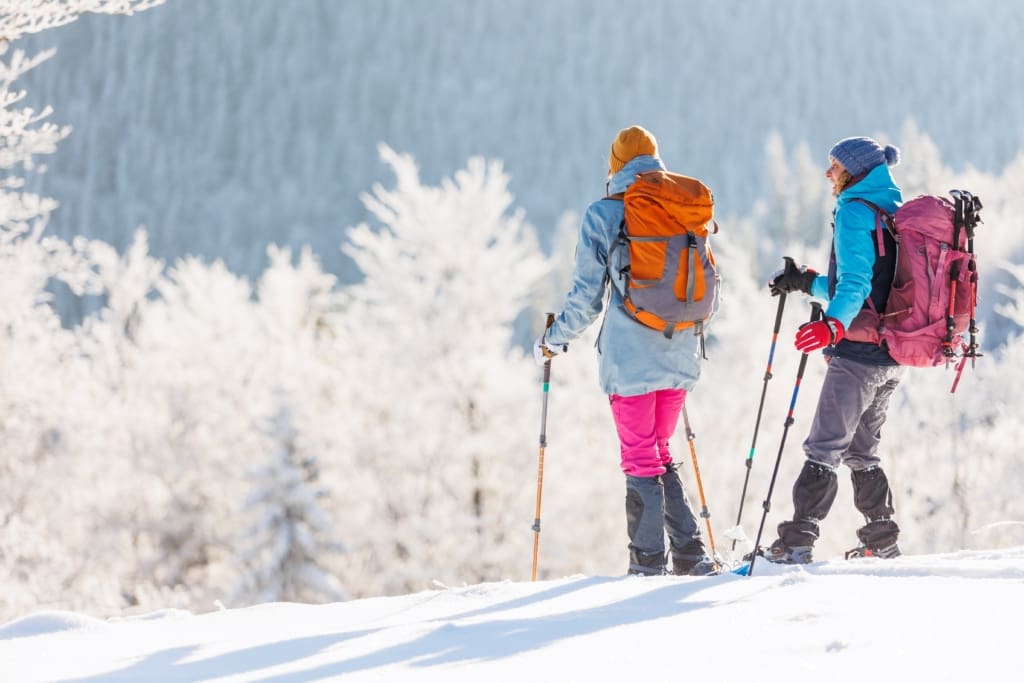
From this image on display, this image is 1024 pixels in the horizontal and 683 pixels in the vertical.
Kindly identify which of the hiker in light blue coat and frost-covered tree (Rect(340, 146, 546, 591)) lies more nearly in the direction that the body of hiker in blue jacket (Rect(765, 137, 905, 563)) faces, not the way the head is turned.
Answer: the hiker in light blue coat

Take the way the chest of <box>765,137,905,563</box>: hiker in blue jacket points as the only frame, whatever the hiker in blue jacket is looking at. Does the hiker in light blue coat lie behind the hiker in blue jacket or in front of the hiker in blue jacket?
in front

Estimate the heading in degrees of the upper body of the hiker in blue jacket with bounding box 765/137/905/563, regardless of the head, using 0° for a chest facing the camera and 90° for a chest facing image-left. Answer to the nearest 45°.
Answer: approximately 90°

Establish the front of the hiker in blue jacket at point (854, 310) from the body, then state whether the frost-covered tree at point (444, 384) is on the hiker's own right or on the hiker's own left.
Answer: on the hiker's own right

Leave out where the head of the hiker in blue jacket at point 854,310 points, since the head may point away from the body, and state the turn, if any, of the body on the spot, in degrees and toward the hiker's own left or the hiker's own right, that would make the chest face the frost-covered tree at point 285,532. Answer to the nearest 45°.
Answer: approximately 45° to the hiker's own right

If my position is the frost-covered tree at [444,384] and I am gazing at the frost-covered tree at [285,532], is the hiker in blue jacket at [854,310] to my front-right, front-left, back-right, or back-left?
front-left

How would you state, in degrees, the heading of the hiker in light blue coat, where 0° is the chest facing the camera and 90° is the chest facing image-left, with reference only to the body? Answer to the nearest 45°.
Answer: approximately 135°
